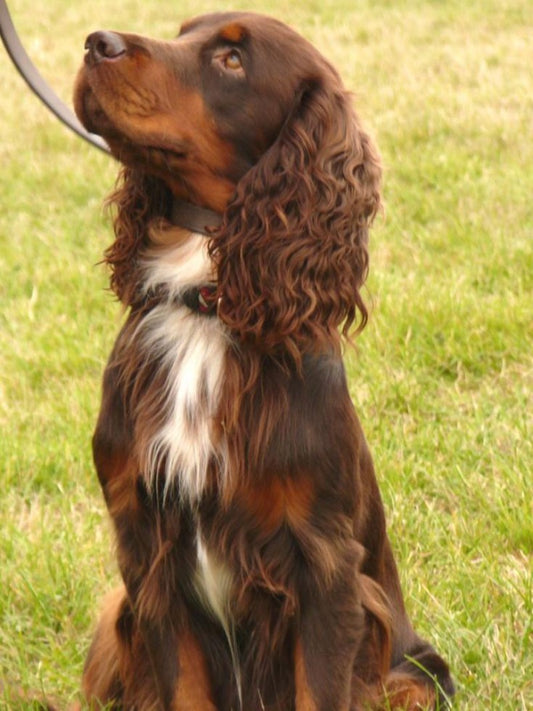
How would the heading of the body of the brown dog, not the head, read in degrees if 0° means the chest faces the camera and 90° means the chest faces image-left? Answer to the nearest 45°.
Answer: approximately 45°

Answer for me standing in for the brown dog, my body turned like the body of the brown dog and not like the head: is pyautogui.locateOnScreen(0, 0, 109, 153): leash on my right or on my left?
on my right
